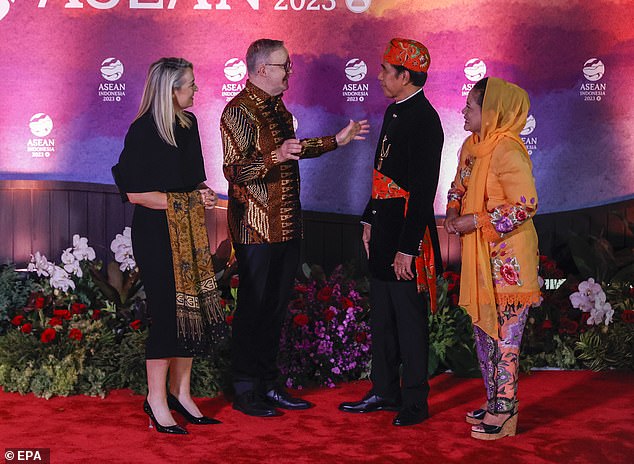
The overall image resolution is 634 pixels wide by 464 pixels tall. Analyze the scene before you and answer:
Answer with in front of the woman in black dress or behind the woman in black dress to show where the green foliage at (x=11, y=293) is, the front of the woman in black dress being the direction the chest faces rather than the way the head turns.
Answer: behind

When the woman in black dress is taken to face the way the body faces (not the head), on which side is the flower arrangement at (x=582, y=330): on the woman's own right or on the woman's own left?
on the woman's own left

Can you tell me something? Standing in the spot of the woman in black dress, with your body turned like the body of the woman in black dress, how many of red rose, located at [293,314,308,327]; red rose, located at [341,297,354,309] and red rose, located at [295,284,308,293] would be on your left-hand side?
3

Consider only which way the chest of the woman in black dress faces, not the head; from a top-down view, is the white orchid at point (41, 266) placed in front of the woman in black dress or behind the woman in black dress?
behind

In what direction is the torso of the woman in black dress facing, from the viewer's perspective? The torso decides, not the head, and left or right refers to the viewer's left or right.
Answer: facing the viewer and to the right of the viewer

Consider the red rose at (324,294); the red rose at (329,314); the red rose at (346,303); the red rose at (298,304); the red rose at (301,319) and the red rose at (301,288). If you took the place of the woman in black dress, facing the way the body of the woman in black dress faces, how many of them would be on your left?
6

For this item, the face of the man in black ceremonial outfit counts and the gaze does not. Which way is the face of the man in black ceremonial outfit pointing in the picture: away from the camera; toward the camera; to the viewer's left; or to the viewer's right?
to the viewer's left

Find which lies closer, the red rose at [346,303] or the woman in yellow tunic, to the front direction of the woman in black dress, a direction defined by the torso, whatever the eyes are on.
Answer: the woman in yellow tunic

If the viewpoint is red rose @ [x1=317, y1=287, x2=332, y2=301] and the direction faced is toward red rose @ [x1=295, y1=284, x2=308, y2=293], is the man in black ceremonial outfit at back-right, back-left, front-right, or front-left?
back-left

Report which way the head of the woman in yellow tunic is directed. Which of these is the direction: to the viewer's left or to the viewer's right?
to the viewer's left

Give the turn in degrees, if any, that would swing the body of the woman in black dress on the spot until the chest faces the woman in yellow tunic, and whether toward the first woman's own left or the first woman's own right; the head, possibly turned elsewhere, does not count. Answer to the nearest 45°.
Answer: approximately 45° to the first woman's own left

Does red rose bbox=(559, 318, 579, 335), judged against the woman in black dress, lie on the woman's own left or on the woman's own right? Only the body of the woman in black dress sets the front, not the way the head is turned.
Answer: on the woman's own left

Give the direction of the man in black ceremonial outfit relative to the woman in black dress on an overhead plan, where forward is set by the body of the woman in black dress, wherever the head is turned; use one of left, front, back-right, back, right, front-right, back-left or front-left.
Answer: front-left

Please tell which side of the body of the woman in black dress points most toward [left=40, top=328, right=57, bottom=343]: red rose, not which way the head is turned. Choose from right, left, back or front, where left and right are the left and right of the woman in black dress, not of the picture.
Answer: back

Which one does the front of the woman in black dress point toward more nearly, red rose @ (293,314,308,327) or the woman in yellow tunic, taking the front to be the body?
the woman in yellow tunic
